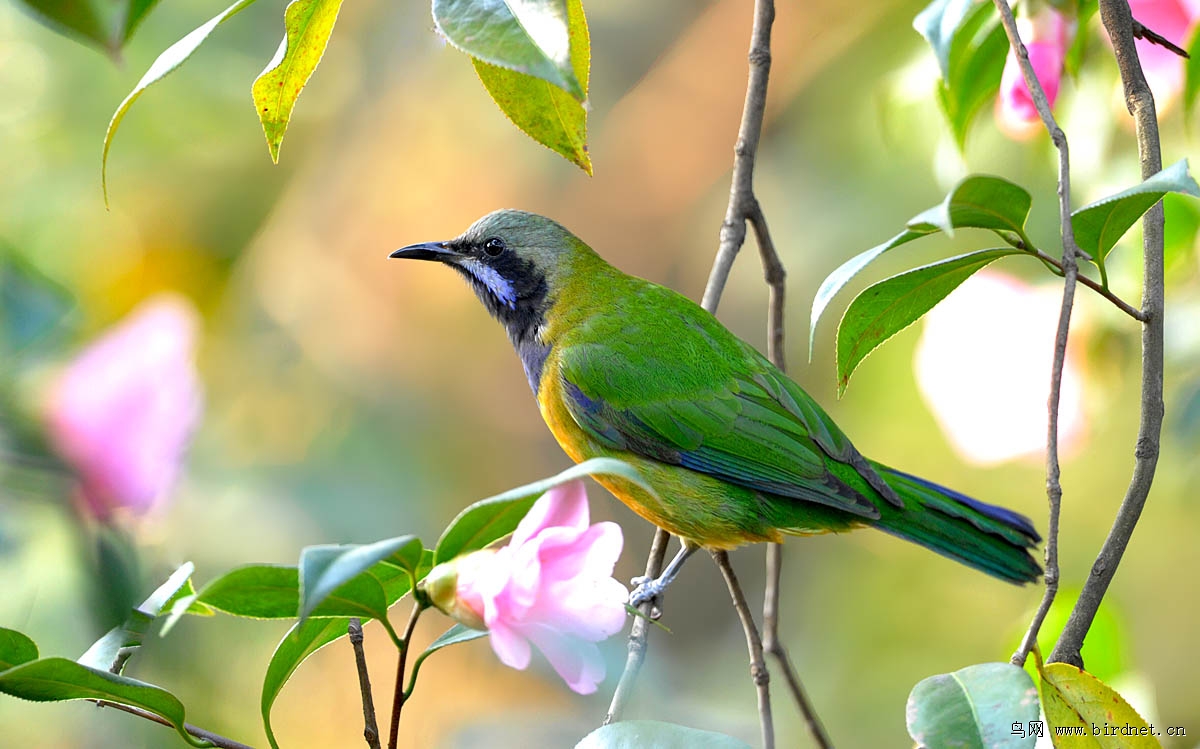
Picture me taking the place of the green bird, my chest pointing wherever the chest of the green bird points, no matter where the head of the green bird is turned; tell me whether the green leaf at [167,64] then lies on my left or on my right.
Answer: on my left

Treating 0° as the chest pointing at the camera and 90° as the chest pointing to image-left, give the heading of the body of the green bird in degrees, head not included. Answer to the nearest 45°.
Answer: approximately 90°

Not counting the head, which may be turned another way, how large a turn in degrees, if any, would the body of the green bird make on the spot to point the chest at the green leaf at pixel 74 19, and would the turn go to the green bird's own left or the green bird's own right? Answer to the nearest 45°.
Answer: approximately 45° to the green bird's own left

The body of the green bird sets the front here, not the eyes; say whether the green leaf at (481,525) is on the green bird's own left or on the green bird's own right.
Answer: on the green bird's own left

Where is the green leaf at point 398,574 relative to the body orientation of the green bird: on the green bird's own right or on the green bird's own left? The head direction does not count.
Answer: on the green bird's own left
